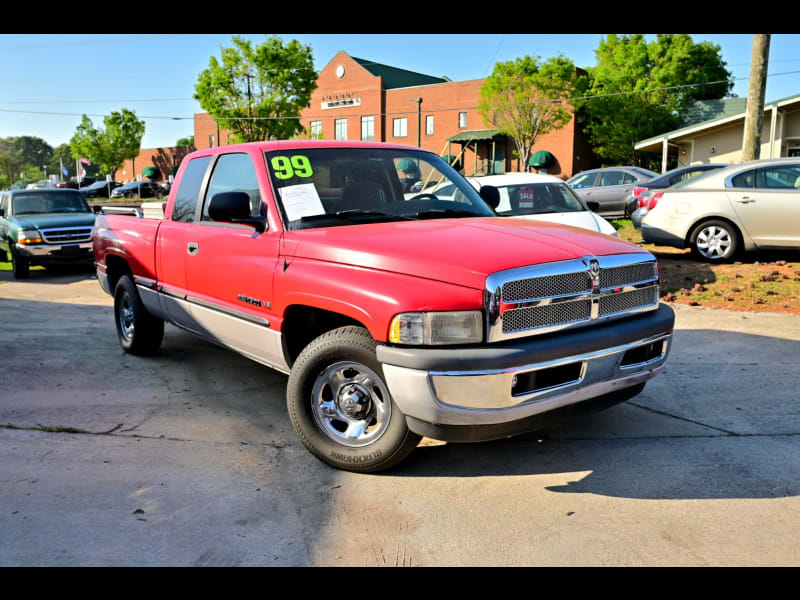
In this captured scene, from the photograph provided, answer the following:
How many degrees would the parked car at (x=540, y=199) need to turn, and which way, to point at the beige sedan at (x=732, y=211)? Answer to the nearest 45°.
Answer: approximately 45° to its left

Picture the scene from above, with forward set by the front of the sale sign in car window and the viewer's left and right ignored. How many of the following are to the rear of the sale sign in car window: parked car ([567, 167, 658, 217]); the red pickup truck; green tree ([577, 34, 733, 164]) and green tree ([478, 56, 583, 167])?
3

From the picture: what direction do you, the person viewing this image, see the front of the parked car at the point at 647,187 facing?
facing away from the viewer and to the right of the viewer

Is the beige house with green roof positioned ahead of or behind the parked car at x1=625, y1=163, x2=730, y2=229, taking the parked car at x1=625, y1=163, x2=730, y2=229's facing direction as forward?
ahead

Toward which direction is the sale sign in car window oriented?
toward the camera

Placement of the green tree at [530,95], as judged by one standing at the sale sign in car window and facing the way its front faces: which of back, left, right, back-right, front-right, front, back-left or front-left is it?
back

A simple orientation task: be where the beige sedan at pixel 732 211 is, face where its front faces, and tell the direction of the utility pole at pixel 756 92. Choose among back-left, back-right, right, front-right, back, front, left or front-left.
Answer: left

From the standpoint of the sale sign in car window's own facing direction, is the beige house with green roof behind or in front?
behind

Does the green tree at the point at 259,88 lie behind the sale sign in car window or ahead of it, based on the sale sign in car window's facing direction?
behind

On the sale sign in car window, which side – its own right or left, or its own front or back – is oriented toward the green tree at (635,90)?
back

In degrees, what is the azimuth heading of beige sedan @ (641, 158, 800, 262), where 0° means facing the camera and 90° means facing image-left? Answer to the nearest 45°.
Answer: approximately 270°

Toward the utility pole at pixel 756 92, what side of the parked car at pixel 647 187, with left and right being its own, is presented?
front
